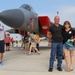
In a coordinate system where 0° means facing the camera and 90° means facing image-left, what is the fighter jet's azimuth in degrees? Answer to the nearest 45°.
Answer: approximately 45°
